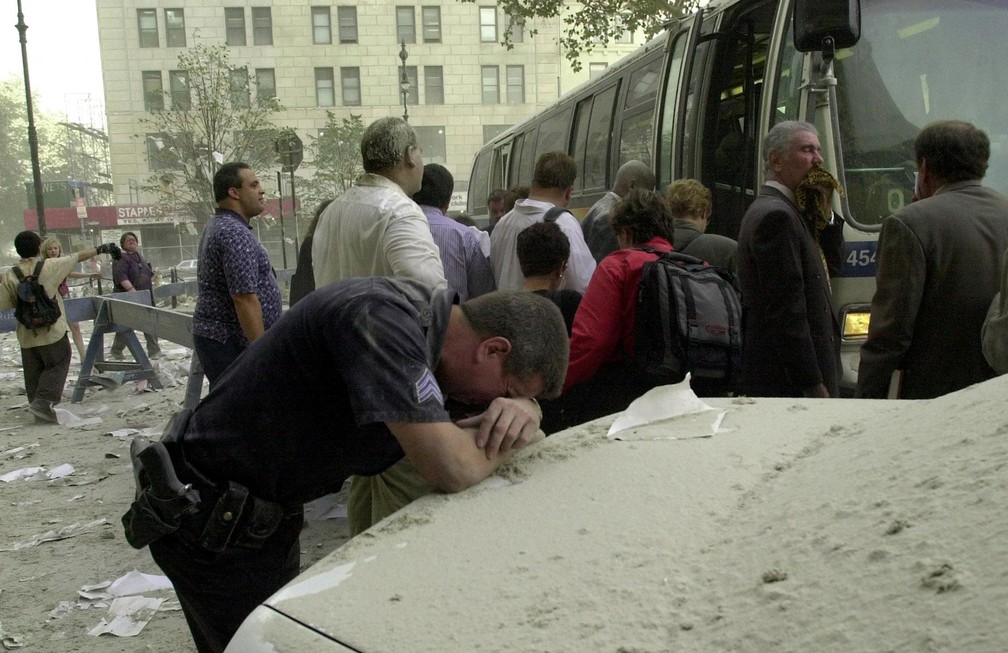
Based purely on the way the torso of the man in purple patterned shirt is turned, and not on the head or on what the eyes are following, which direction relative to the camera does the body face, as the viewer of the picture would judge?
to the viewer's right

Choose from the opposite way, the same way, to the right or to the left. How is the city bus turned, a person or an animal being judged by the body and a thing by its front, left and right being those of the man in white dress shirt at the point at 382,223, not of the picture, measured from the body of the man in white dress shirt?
to the right

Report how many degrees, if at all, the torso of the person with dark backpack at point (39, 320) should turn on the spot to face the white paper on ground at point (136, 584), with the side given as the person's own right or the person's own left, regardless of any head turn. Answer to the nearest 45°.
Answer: approximately 135° to the person's own right

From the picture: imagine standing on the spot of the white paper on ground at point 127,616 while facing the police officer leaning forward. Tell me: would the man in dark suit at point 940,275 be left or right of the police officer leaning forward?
left

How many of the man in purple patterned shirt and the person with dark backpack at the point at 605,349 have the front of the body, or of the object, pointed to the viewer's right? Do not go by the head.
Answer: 1

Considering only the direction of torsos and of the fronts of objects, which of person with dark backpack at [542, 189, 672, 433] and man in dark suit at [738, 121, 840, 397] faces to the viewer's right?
the man in dark suit

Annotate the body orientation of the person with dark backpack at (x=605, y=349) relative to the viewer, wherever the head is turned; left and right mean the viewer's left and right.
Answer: facing away from the viewer and to the left of the viewer

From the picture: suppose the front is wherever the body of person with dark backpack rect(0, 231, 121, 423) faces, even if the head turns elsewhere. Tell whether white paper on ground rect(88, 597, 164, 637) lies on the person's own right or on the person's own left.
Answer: on the person's own right

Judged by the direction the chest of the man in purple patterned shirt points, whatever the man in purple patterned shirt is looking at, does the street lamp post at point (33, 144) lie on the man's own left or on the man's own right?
on the man's own left

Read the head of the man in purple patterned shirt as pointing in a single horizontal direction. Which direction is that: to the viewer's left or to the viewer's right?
to the viewer's right

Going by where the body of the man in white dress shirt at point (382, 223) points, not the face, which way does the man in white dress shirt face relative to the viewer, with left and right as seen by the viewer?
facing away from the viewer and to the right of the viewer

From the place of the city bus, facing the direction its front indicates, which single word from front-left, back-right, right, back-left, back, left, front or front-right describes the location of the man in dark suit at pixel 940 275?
front-right

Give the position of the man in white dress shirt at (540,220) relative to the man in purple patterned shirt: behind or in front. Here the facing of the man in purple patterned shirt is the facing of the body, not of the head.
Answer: in front

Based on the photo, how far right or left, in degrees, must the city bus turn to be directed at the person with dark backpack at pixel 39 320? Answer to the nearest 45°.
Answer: approximately 135° to its right
